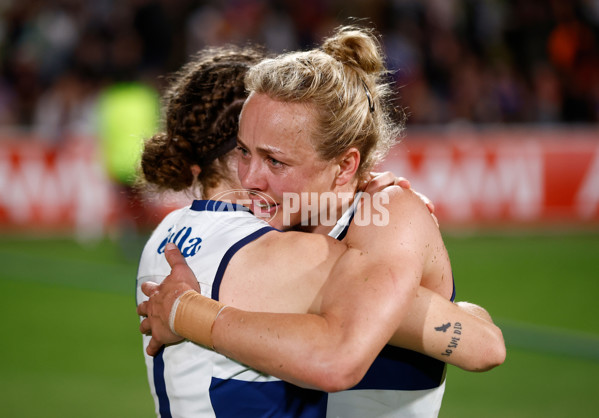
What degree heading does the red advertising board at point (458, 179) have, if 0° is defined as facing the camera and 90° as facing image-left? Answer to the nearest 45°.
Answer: approximately 0°

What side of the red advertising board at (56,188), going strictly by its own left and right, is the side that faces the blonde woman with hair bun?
front

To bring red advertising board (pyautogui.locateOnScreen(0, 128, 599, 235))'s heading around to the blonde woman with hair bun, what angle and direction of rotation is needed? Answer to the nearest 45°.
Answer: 0° — it already faces them

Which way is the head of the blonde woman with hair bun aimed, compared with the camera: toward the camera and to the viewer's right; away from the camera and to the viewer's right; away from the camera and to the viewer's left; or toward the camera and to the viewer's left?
toward the camera and to the viewer's left
